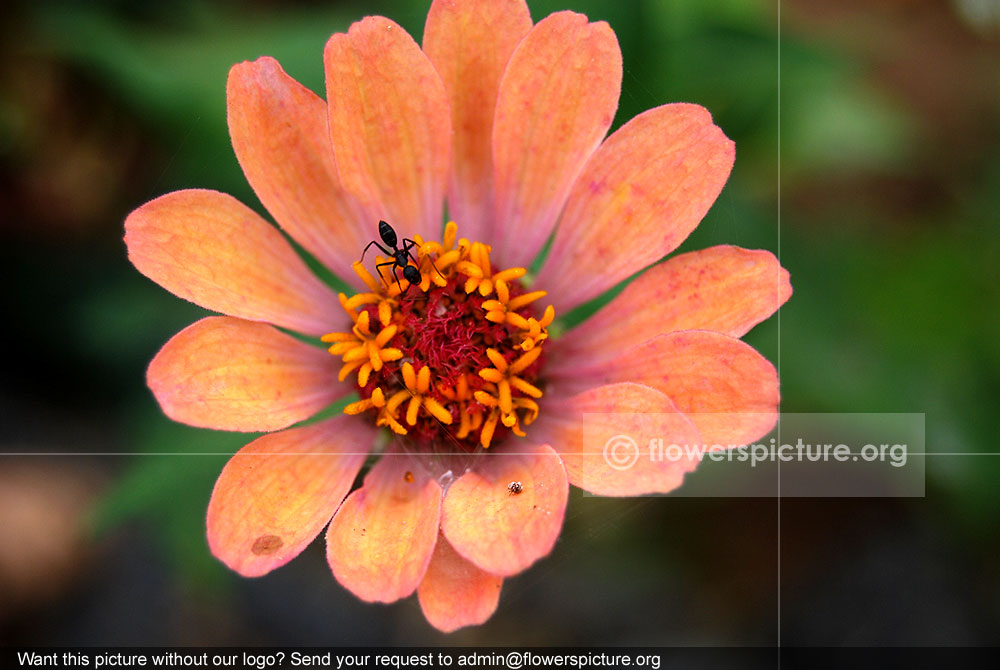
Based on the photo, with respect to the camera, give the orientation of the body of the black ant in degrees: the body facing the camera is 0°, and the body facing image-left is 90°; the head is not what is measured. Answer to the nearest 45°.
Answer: approximately 315°
